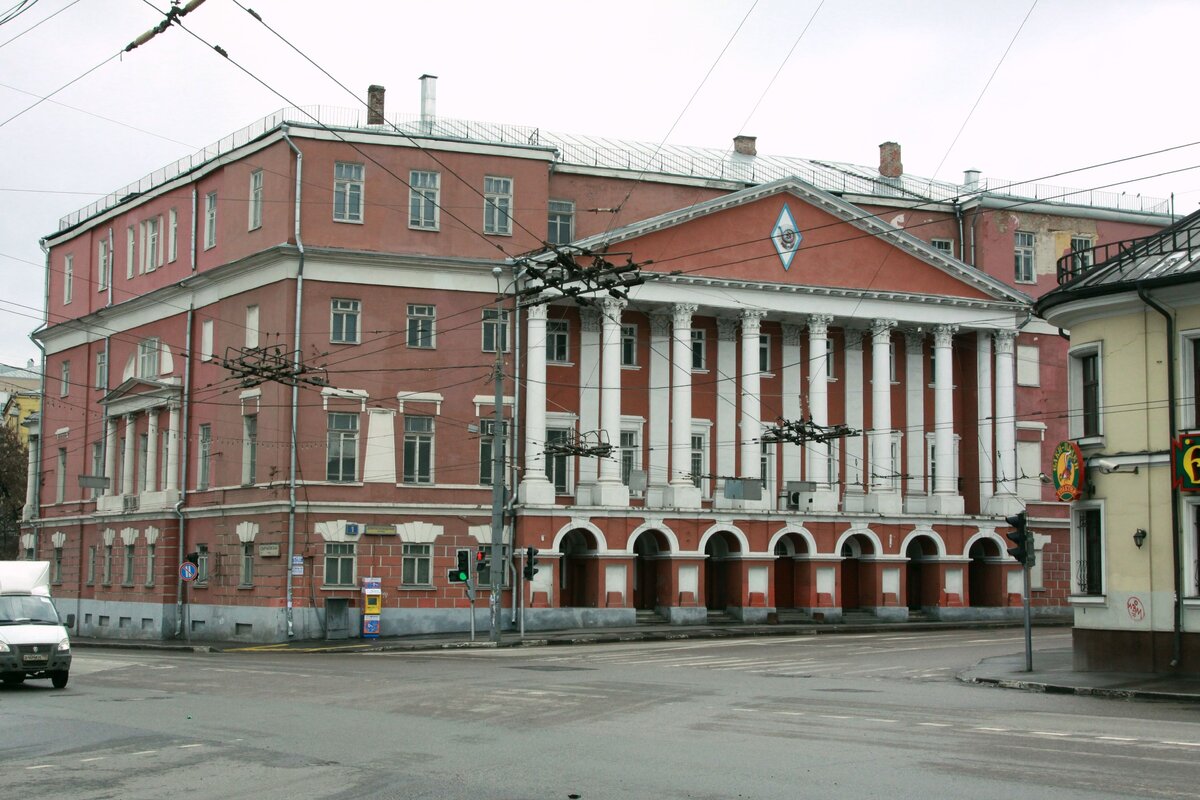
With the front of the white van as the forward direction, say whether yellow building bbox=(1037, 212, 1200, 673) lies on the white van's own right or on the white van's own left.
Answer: on the white van's own left

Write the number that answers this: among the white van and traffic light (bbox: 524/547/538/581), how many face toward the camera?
1

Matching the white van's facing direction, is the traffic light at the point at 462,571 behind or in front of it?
behind

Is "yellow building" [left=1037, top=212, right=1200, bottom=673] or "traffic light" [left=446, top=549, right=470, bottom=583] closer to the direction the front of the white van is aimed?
the yellow building

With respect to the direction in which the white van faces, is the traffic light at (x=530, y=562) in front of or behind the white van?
behind
